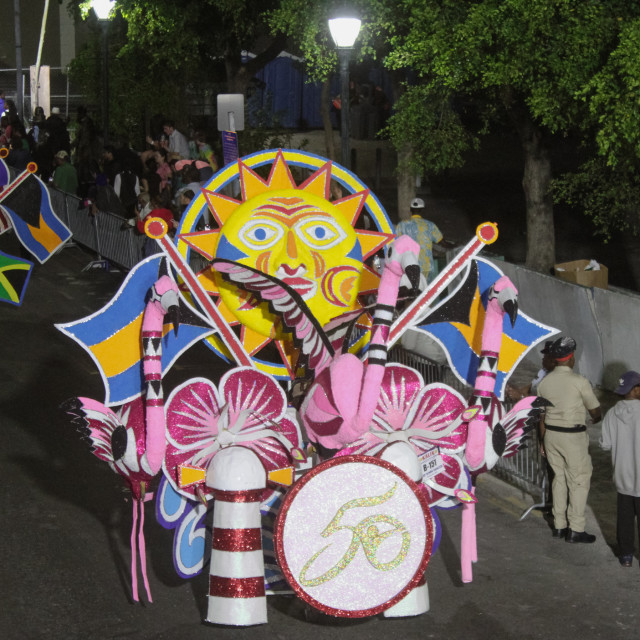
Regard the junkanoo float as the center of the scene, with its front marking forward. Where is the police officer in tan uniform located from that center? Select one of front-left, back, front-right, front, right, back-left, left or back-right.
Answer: back-left

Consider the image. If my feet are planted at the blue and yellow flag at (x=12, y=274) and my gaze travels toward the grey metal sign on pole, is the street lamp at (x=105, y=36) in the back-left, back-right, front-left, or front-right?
front-left

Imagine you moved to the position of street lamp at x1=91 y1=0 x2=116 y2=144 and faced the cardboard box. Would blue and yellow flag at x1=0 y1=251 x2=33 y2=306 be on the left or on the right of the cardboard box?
right

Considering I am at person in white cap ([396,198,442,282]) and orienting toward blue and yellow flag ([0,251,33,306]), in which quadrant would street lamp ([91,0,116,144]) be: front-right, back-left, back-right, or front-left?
front-right

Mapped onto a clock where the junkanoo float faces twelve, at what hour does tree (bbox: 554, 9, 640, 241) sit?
The tree is roughly at 7 o'clock from the junkanoo float.

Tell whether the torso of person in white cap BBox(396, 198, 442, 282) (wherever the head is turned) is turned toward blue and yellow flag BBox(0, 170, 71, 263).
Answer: no

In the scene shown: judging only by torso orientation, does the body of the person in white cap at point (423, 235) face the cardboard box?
no

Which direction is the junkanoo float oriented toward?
toward the camera
